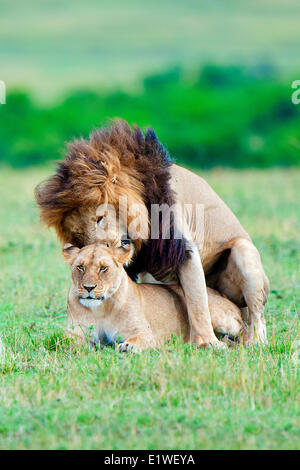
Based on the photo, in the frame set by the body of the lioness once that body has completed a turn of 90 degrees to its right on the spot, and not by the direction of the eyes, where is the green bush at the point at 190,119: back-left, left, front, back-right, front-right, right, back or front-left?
front-right

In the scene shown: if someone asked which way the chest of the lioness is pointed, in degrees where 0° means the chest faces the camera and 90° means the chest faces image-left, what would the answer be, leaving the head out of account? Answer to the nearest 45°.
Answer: approximately 45°
